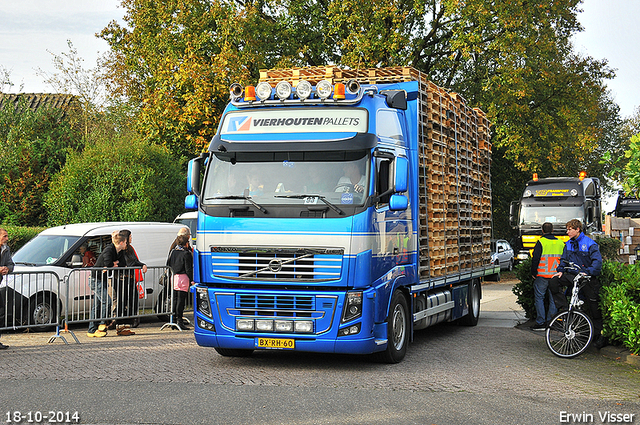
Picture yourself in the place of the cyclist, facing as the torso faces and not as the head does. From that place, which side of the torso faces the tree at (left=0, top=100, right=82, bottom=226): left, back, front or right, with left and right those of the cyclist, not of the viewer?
right

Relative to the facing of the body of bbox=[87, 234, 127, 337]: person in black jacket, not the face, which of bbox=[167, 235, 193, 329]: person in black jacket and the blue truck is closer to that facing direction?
the person in black jacket

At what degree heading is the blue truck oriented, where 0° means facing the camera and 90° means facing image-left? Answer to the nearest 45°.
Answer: approximately 0°

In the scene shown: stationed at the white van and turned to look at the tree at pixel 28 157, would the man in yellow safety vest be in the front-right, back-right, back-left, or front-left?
back-right

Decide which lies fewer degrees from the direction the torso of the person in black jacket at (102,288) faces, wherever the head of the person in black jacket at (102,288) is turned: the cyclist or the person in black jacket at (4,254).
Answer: the cyclist
